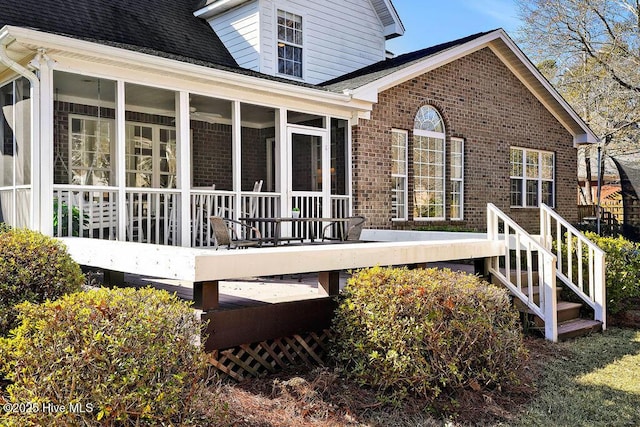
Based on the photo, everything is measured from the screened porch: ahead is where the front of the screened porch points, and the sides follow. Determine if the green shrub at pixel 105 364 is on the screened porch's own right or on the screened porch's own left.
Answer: on the screened porch's own right

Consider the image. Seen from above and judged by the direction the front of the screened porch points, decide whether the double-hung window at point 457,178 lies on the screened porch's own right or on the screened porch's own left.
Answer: on the screened porch's own left
